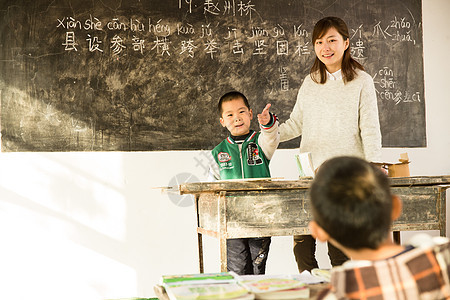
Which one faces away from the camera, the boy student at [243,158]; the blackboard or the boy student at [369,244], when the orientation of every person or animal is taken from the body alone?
the boy student at [369,244]

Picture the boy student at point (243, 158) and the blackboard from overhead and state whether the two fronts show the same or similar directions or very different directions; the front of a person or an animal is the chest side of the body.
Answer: same or similar directions

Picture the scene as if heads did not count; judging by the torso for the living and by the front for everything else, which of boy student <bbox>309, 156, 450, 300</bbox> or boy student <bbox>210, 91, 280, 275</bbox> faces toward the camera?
boy student <bbox>210, 91, 280, 275</bbox>

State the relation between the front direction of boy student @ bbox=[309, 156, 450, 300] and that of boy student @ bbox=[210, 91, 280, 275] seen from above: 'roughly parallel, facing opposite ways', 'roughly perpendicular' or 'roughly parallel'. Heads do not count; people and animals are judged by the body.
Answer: roughly parallel, facing opposite ways

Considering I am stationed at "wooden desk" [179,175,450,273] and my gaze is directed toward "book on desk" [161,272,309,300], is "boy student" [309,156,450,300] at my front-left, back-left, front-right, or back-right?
front-left

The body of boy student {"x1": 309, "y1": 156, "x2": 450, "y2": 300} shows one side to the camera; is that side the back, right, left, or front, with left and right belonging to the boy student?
back

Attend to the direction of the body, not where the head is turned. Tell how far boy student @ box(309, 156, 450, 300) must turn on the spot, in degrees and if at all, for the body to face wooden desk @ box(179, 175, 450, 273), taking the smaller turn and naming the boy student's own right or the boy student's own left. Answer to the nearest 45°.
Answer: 0° — they already face it

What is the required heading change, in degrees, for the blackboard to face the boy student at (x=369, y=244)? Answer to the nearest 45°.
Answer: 0° — it already faces them

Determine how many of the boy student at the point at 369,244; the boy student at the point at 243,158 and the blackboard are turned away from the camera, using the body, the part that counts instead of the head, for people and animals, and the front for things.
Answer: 1

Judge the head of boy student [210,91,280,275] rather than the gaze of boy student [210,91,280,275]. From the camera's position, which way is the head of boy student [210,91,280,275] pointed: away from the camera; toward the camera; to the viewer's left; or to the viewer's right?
toward the camera

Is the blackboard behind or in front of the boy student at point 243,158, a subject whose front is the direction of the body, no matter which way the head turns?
behind

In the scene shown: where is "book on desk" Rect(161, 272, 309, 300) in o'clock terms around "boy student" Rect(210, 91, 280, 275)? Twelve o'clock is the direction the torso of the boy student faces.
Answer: The book on desk is roughly at 12 o'clock from the boy student.

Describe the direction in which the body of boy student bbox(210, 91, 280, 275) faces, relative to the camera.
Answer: toward the camera

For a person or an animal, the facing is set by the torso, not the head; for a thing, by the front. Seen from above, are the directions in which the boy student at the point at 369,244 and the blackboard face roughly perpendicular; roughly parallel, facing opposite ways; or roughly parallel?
roughly parallel, facing opposite ways

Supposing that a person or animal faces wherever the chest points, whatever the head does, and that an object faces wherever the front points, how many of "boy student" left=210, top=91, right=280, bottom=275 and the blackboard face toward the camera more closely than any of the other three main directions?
2
